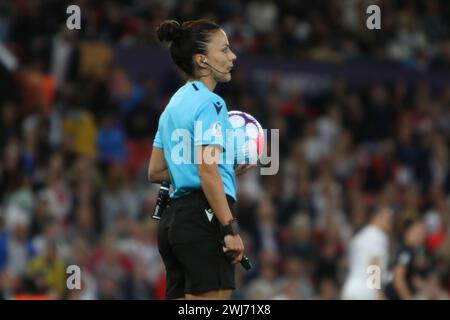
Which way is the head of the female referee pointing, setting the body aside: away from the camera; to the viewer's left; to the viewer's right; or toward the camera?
to the viewer's right

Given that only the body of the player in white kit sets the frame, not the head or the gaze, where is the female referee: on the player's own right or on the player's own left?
on the player's own right
